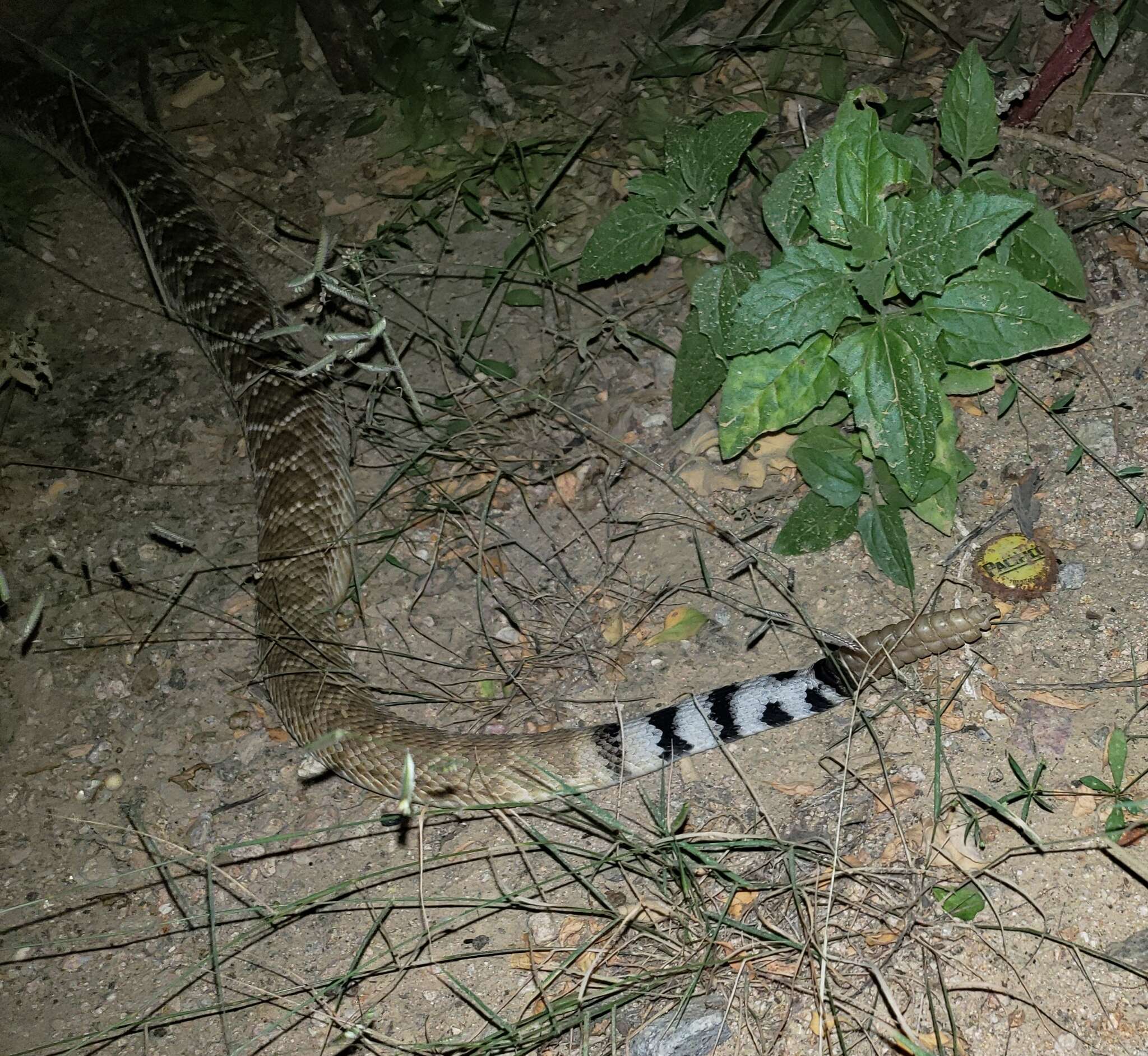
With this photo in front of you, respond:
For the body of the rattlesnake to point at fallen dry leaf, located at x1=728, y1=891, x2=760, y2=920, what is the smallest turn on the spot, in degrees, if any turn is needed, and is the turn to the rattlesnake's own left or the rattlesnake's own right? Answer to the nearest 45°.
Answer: approximately 180°

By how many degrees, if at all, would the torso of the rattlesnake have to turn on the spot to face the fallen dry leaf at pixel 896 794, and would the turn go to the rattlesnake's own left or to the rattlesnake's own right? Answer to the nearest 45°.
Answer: approximately 180°

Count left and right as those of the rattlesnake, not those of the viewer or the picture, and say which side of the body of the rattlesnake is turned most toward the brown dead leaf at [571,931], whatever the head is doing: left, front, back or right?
back

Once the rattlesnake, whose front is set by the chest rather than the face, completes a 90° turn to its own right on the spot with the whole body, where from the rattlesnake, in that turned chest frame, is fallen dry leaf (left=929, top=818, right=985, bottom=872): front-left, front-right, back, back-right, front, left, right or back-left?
right

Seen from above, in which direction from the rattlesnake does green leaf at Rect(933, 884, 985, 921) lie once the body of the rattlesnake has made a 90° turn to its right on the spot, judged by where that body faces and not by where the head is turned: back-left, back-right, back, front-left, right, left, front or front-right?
right

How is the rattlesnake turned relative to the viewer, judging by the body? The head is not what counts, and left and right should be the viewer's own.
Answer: facing away from the viewer and to the left of the viewer

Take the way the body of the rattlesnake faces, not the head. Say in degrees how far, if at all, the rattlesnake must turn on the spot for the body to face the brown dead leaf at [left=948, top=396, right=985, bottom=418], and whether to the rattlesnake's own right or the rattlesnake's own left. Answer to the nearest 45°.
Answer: approximately 135° to the rattlesnake's own right

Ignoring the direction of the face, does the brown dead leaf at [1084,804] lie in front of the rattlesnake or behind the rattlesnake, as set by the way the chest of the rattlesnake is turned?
behind

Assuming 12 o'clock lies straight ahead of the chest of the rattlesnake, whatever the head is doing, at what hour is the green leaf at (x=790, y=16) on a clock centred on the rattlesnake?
The green leaf is roughly at 3 o'clock from the rattlesnake.
